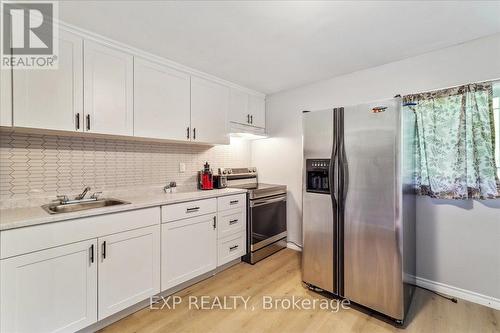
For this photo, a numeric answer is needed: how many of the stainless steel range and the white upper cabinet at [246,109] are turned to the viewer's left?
0

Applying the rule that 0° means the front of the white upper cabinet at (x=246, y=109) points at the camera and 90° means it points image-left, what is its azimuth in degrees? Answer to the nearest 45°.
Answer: approximately 315°

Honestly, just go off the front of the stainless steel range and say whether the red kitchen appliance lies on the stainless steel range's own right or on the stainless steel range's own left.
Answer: on the stainless steel range's own right

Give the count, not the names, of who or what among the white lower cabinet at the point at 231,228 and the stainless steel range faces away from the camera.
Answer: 0

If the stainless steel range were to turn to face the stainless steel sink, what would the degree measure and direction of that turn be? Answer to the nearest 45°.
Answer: approximately 90° to its right

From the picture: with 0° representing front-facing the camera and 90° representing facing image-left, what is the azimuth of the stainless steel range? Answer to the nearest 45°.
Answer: approximately 315°

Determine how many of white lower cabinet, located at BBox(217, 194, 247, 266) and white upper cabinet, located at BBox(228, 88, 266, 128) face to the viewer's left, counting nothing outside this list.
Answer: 0
